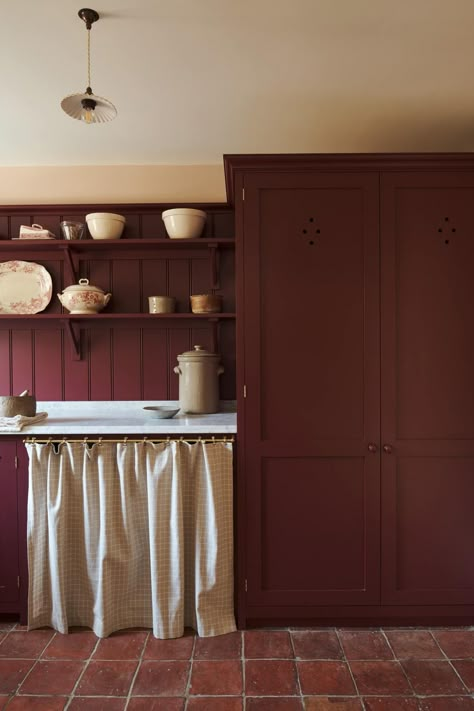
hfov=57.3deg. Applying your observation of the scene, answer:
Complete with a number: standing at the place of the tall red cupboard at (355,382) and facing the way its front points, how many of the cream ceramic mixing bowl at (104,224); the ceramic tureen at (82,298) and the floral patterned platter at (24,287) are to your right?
3

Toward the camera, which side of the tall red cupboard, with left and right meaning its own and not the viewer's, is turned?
front

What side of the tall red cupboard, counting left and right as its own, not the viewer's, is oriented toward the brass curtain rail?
right

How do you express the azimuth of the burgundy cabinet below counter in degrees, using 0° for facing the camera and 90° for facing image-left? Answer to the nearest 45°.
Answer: approximately 0°

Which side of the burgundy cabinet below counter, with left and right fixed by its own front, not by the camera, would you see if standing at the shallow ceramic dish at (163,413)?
left

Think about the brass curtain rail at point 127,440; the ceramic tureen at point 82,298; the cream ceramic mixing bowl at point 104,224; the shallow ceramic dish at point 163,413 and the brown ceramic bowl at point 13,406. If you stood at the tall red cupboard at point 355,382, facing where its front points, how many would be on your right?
5

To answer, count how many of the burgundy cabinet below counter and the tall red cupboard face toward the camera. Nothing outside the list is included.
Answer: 2

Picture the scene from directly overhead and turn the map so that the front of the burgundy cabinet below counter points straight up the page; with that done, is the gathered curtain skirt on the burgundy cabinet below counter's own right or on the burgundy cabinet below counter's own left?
on the burgundy cabinet below counter's own left

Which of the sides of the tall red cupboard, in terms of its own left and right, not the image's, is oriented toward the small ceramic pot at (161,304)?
right

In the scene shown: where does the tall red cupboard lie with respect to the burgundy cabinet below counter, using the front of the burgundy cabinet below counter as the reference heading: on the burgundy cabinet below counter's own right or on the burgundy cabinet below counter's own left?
on the burgundy cabinet below counter's own left

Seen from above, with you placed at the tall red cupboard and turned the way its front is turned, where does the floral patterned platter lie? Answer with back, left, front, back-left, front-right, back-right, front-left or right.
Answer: right

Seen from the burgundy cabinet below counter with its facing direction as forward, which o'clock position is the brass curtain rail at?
The brass curtain rail is roughly at 10 o'clock from the burgundy cabinet below counter.
